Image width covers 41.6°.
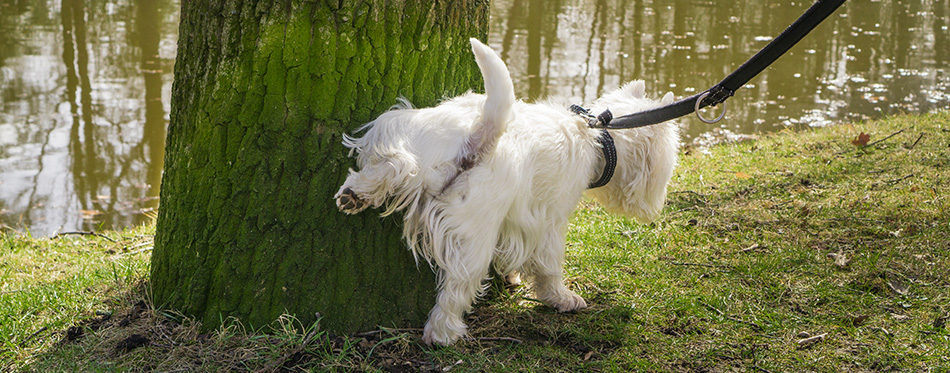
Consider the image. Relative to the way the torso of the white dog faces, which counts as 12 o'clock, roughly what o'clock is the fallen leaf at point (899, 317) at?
The fallen leaf is roughly at 1 o'clock from the white dog.

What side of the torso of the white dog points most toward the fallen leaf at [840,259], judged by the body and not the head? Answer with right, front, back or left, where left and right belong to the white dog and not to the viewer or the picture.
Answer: front

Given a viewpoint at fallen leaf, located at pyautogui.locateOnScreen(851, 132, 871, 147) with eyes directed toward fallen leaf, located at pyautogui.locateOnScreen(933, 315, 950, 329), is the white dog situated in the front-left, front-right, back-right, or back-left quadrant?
front-right

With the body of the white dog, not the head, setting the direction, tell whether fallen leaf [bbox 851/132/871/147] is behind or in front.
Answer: in front

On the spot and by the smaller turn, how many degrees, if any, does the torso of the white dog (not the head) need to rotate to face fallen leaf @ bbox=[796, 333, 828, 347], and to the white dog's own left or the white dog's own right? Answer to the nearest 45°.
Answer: approximately 45° to the white dog's own right

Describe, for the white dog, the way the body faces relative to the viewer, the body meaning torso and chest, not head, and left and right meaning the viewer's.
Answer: facing away from the viewer and to the right of the viewer
